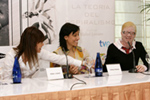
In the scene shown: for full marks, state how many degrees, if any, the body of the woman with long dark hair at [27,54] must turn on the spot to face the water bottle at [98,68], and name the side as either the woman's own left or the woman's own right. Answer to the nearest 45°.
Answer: approximately 45° to the woman's own left

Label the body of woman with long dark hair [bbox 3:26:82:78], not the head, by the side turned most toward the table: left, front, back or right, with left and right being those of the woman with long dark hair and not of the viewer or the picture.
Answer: front
